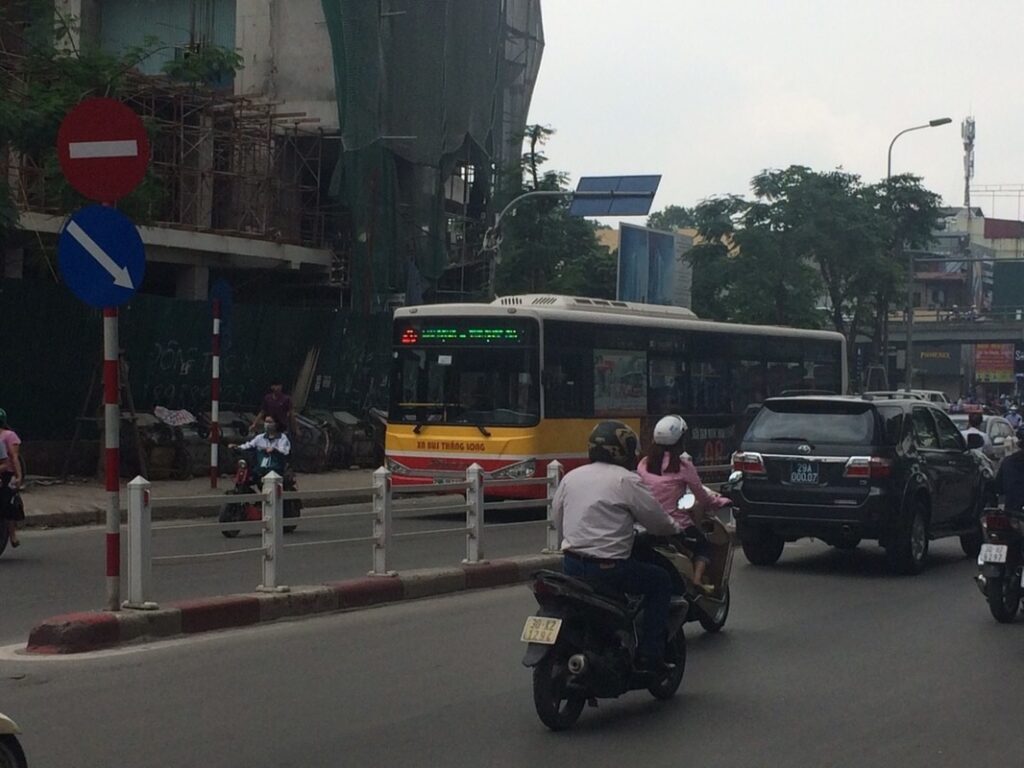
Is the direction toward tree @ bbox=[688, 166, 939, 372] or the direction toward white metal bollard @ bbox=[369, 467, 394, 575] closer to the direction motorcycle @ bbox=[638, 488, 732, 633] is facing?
the tree

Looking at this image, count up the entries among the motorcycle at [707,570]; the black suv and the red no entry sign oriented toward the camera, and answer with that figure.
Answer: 1

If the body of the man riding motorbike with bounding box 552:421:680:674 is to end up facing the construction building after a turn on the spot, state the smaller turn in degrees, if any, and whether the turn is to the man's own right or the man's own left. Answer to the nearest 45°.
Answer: approximately 45° to the man's own left

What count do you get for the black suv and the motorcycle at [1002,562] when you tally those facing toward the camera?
0

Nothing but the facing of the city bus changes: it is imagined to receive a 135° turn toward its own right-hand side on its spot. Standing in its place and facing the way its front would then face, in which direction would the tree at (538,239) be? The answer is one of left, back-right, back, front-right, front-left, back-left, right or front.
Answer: front

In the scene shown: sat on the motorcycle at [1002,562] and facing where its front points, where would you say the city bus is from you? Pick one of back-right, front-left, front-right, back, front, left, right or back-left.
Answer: left

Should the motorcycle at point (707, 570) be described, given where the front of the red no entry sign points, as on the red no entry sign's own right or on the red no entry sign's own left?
on the red no entry sign's own left

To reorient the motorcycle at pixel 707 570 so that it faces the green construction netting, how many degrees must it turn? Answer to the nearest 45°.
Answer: approximately 45° to its left

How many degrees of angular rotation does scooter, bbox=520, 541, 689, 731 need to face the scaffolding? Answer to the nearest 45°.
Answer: approximately 45° to its left

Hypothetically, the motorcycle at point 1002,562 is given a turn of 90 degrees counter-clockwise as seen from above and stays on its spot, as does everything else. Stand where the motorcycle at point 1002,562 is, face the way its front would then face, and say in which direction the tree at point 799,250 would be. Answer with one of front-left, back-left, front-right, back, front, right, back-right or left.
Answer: front-right

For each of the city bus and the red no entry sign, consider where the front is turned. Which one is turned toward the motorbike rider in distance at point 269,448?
the city bus

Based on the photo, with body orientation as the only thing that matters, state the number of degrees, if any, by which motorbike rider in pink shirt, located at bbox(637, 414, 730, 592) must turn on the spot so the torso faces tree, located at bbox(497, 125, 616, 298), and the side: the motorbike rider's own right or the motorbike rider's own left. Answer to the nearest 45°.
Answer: approximately 45° to the motorbike rider's own left

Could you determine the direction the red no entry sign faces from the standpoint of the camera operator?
facing the viewer

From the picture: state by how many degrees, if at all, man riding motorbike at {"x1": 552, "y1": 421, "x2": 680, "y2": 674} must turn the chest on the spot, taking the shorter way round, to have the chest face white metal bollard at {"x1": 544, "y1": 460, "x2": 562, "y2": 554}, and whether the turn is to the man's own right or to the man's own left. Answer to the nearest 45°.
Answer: approximately 45° to the man's own left

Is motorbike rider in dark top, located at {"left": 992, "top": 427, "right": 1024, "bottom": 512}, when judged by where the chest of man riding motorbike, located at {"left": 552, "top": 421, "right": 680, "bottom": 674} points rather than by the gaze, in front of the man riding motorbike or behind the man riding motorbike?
in front
